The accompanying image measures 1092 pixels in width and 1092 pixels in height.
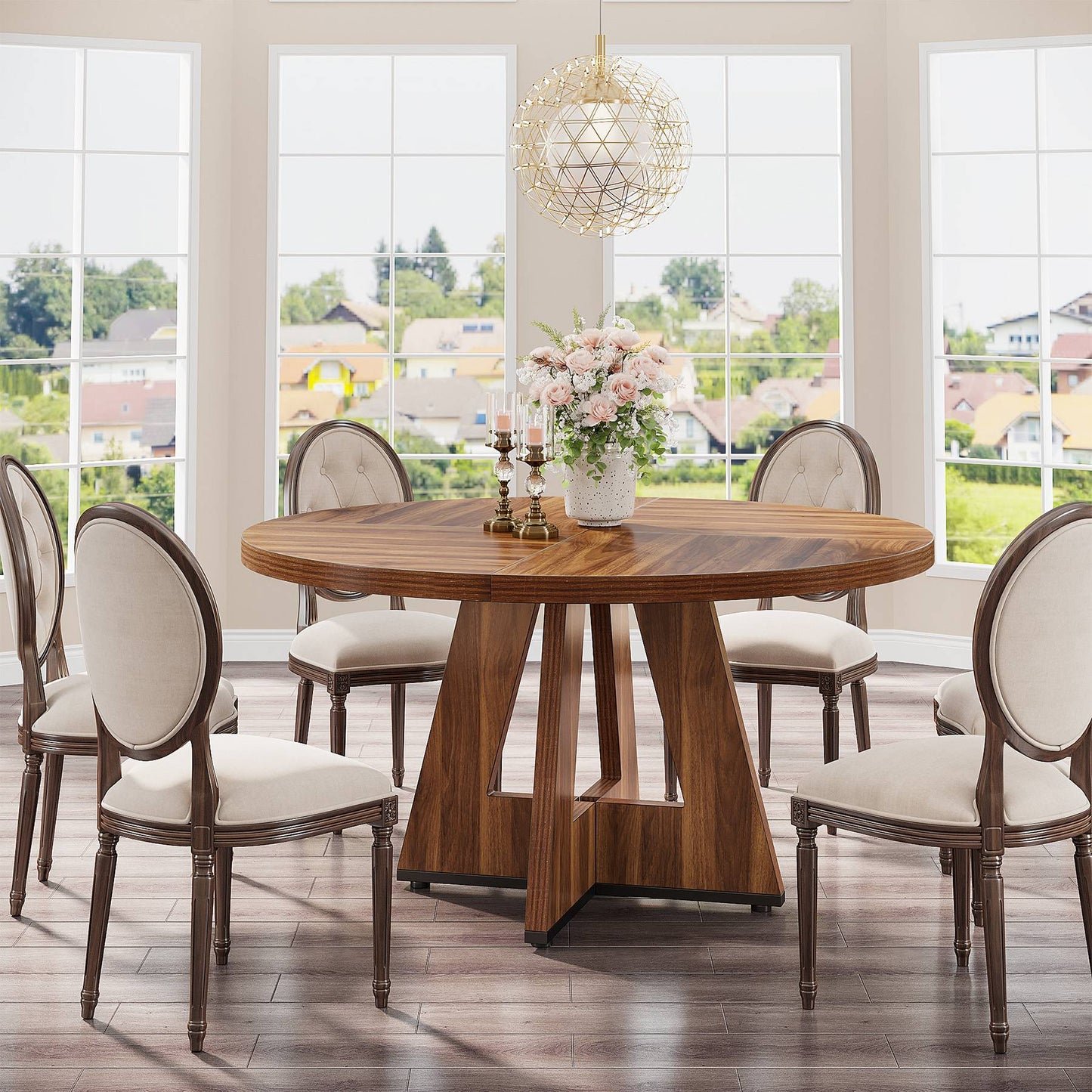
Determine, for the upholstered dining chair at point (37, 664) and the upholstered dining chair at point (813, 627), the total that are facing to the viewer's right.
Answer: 1

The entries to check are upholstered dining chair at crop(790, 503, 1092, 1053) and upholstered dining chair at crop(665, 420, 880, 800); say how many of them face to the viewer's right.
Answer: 0

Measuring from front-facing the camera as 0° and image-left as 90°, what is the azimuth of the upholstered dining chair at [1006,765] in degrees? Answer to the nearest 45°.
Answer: approximately 135°

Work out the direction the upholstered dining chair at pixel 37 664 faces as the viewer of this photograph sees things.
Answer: facing to the right of the viewer

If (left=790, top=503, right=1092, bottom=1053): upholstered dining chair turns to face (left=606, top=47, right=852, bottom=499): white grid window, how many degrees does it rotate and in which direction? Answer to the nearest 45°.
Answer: approximately 45° to its right

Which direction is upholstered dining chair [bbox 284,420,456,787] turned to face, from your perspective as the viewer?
facing the viewer and to the right of the viewer

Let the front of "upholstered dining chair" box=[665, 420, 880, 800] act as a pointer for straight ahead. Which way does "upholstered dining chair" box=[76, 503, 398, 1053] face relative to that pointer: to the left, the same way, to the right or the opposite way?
the opposite way

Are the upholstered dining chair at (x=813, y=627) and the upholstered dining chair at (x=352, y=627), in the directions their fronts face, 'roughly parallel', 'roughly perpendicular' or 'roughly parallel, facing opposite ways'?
roughly perpendicular

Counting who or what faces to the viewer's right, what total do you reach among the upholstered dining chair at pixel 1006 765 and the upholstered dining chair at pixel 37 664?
1

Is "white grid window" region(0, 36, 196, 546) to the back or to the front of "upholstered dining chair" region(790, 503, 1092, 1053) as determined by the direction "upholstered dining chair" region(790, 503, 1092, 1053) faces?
to the front

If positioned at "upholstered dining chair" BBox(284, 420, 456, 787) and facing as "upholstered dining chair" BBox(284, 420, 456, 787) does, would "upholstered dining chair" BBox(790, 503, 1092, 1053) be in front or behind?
in front

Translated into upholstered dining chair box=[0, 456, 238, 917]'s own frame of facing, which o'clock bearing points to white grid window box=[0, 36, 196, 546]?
The white grid window is roughly at 9 o'clock from the upholstered dining chair.

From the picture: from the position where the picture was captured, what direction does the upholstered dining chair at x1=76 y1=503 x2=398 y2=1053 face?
facing away from the viewer and to the right of the viewer

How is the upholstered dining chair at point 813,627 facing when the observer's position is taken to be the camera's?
facing the viewer and to the left of the viewer
